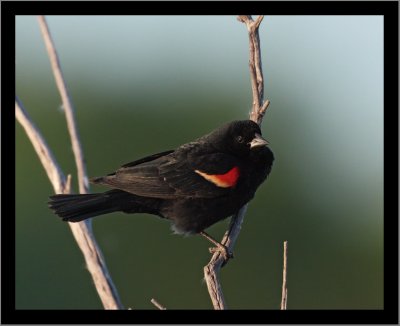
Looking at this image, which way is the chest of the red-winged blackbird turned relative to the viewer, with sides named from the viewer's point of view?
facing to the right of the viewer

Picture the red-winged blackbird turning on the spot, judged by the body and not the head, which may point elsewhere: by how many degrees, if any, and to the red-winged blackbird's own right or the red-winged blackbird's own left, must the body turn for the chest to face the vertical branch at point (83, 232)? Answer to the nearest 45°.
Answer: approximately 135° to the red-winged blackbird's own right

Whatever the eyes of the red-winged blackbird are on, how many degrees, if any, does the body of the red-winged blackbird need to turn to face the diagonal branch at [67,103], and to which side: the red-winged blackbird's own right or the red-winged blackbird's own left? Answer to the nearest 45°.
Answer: approximately 135° to the red-winged blackbird's own right

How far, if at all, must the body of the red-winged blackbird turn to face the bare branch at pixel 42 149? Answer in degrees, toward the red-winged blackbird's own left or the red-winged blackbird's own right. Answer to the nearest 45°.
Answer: approximately 135° to the red-winged blackbird's own right
